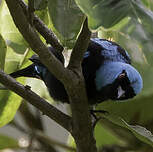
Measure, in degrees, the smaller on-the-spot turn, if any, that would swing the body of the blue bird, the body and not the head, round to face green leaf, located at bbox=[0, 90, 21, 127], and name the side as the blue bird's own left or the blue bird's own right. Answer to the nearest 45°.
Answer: approximately 135° to the blue bird's own right

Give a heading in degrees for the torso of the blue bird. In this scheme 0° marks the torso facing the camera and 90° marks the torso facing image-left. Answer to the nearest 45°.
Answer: approximately 315°

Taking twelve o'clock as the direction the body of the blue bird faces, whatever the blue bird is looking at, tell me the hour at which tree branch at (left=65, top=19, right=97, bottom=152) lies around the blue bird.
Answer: The tree branch is roughly at 2 o'clock from the blue bird.

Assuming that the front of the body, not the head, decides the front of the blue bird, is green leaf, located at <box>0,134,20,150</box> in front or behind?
behind

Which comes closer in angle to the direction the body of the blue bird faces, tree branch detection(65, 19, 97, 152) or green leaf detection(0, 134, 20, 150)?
the tree branch
